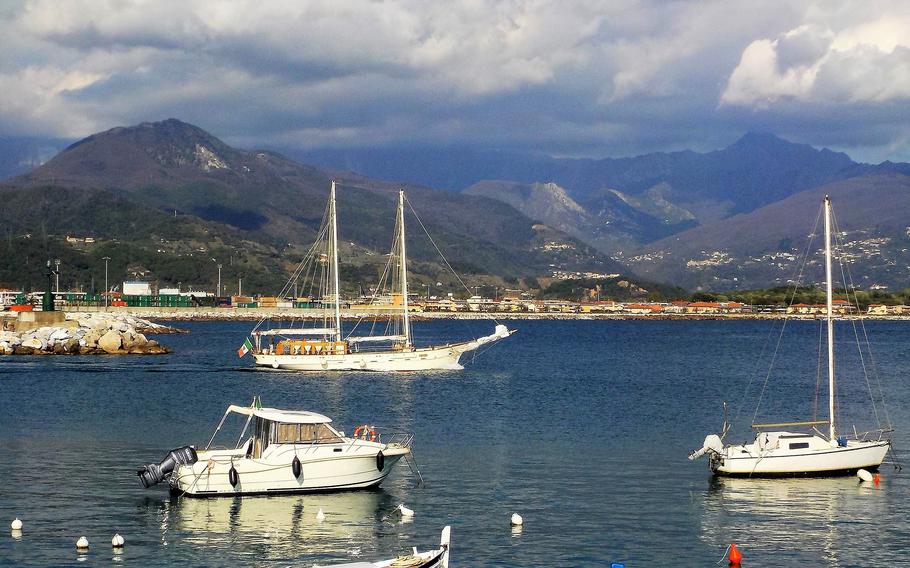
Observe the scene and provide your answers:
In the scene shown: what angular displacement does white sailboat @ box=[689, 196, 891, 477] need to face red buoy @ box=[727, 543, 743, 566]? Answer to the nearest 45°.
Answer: approximately 90° to its right

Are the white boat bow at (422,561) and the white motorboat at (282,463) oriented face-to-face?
no

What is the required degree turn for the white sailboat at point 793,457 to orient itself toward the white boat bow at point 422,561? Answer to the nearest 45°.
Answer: approximately 135° to its right

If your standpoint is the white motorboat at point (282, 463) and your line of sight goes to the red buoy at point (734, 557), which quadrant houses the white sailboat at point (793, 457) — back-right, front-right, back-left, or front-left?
front-left

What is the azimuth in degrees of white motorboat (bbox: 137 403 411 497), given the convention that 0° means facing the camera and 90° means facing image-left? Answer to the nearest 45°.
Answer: approximately 270°

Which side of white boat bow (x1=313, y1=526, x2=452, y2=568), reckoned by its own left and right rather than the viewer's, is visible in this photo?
right

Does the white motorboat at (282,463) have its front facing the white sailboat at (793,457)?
yes

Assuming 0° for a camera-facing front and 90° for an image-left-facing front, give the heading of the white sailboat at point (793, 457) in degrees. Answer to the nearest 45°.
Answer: approximately 270°

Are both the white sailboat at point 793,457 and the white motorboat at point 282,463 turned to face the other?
no

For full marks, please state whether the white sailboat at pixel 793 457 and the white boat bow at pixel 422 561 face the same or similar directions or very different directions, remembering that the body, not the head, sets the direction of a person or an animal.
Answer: same or similar directions

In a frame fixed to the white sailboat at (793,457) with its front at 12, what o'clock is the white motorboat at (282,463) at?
The white motorboat is roughly at 5 o'clock from the white sailboat.

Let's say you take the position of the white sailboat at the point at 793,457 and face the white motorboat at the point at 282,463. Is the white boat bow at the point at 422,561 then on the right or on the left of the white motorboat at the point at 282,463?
left

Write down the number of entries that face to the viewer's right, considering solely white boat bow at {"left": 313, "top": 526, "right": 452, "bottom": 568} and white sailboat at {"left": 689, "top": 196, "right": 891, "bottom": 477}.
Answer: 2

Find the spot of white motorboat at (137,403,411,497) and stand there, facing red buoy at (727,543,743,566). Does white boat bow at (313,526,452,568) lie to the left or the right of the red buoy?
right

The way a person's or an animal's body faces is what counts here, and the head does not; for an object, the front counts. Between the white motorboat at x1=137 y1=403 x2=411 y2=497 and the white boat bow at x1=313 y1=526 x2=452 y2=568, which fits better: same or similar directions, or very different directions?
same or similar directions

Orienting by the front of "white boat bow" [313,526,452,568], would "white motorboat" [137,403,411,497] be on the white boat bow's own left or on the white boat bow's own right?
on the white boat bow's own left

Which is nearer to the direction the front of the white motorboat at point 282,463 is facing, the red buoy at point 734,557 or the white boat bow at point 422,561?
the red buoy

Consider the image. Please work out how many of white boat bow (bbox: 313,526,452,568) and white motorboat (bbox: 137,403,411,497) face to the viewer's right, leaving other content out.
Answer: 2
